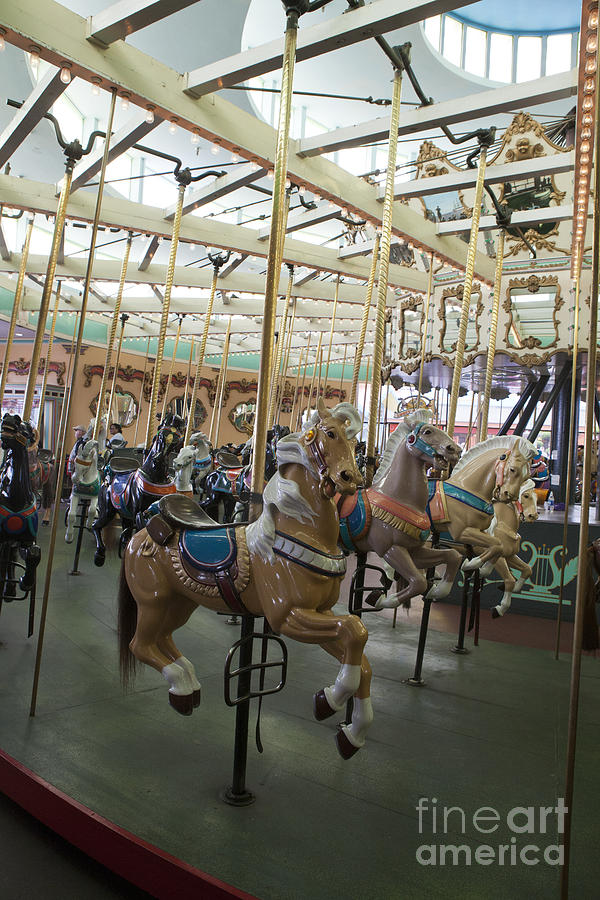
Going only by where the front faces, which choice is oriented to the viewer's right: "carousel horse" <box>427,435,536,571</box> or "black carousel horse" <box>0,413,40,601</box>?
the carousel horse

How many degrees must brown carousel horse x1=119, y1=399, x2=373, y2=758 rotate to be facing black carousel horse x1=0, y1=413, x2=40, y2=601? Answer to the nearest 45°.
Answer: approximately 180°

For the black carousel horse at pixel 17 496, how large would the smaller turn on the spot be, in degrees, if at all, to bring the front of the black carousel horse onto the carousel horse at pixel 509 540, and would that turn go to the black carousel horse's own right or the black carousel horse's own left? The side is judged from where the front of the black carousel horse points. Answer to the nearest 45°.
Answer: approximately 90° to the black carousel horse's own left

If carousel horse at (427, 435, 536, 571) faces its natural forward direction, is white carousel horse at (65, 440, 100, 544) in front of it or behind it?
behind

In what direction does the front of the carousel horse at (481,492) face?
to the viewer's right

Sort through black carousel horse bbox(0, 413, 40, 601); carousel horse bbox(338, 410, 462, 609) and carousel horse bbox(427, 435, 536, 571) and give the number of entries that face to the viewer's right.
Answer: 2

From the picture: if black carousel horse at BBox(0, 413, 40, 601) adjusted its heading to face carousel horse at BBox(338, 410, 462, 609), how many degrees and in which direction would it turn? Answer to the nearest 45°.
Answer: approximately 45° to its left

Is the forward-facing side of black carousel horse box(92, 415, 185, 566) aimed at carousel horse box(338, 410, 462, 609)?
yes

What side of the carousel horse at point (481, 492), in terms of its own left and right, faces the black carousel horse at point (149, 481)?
back

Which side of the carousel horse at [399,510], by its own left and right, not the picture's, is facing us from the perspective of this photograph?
right
